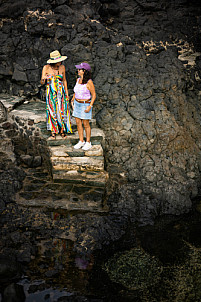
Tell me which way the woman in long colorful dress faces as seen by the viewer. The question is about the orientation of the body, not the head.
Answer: toward the camera

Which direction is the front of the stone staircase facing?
toward the camera
